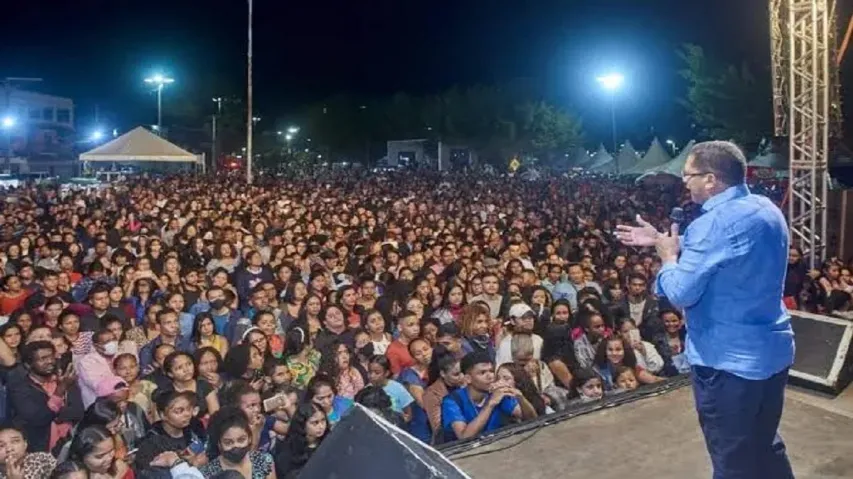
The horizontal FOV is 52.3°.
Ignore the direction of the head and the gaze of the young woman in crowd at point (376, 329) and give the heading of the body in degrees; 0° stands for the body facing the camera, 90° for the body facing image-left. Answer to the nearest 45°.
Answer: approximately 315°

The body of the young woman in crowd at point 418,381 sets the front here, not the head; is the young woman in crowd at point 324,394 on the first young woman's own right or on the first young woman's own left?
on the first young woman's own right

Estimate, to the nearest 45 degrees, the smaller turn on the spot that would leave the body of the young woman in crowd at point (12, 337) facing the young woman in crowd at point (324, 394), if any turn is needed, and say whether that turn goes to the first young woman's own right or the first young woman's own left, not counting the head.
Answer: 0° — they already face them

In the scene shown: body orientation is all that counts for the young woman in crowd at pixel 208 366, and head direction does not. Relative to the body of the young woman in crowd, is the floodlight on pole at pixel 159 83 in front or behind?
behind

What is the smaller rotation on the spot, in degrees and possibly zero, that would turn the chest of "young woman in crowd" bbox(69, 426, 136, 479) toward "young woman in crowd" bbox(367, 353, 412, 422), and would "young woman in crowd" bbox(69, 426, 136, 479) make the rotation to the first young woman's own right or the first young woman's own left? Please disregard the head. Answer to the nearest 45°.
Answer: approximately 90° to the first young woman's own left

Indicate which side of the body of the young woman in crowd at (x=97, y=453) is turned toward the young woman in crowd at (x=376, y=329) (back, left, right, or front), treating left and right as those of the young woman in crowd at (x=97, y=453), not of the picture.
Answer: left

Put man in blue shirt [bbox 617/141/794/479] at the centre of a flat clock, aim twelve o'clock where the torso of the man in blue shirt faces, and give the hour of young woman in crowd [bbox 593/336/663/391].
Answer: The young woman in crowd is roughly at 1 o'clock from the man in blue shirt.

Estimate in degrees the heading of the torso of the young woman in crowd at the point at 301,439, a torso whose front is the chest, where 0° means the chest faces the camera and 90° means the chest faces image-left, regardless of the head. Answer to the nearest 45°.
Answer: approximately 315°

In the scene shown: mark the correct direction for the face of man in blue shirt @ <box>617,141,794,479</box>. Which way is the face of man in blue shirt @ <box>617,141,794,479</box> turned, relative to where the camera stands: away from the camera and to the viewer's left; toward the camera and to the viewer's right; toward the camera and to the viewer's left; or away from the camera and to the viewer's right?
away from the camera and to the viewer's left
